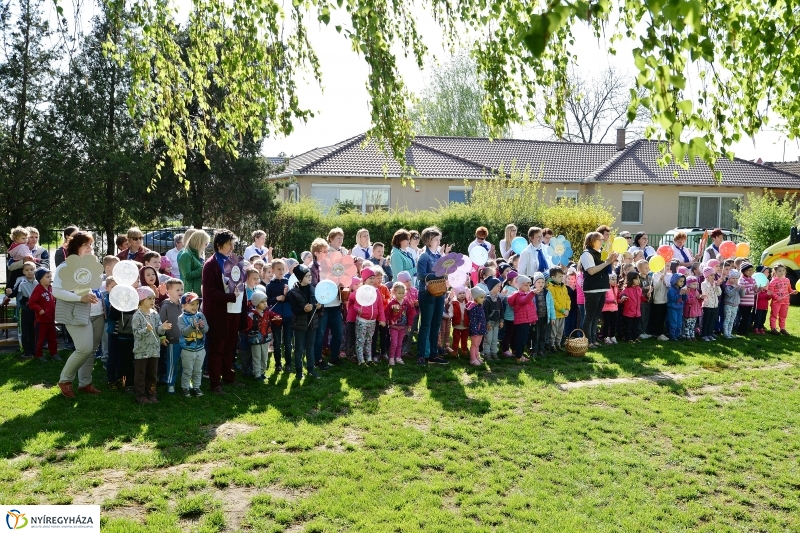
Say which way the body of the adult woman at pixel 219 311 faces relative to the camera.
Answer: to the viewer's right

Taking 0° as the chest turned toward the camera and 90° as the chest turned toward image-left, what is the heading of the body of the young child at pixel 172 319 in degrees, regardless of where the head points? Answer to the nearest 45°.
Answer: approximately 315°

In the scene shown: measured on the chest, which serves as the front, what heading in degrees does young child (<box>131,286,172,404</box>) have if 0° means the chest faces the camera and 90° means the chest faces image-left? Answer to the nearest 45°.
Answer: approximately 315°

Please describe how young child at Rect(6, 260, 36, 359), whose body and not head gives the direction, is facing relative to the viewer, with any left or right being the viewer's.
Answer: facing the viewer and to the right of the viewer

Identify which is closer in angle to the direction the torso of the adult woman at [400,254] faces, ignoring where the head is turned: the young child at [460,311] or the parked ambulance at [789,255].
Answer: the young child

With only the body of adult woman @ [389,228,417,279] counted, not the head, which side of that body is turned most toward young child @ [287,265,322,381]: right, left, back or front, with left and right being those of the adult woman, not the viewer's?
right

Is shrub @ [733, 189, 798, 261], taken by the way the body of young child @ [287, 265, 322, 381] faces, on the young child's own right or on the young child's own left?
on the young child's own left

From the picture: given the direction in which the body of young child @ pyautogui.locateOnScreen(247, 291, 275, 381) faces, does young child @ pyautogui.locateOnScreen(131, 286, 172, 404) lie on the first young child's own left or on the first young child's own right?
on the first young child's own right

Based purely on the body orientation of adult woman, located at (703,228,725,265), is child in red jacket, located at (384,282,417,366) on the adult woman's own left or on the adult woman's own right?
on the adult woman's own right
